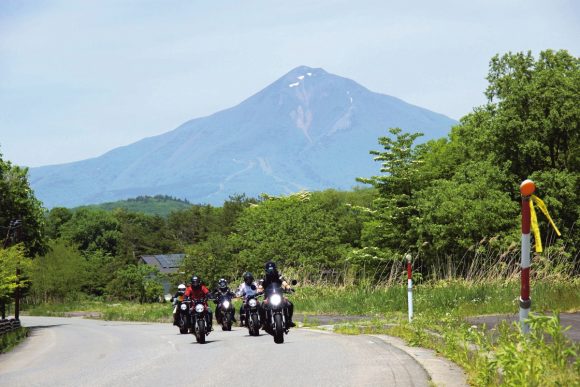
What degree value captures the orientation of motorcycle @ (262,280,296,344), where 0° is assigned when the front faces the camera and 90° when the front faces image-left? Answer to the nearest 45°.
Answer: approximately 0°

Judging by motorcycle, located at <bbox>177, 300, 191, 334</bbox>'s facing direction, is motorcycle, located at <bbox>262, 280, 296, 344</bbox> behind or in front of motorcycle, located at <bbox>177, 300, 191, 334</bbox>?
in front

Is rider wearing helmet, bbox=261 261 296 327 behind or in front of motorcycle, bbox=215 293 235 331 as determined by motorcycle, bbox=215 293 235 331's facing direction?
in front

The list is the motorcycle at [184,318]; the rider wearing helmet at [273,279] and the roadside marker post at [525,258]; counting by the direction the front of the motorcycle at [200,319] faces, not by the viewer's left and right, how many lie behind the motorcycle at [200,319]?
1

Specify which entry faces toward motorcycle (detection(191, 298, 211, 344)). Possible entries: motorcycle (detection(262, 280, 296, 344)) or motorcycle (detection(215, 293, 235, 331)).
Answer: motorcycle (detection(215, 293, 235, 331))

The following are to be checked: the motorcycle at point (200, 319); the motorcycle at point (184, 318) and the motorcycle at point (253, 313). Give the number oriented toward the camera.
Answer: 3

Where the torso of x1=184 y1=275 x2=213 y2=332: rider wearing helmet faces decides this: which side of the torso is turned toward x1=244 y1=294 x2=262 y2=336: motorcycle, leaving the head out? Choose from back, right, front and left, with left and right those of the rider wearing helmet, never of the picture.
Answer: back

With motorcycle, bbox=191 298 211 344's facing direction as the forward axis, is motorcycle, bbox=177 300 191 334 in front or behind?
behind

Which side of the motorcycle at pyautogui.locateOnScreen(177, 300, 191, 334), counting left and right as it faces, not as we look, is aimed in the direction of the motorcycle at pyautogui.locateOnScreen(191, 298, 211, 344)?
front

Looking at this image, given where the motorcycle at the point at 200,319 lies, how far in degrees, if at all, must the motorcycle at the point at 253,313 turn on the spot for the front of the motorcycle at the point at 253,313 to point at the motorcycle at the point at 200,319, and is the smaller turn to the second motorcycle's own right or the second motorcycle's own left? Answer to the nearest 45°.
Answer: approximately 90° to the second motorcycle's own right
